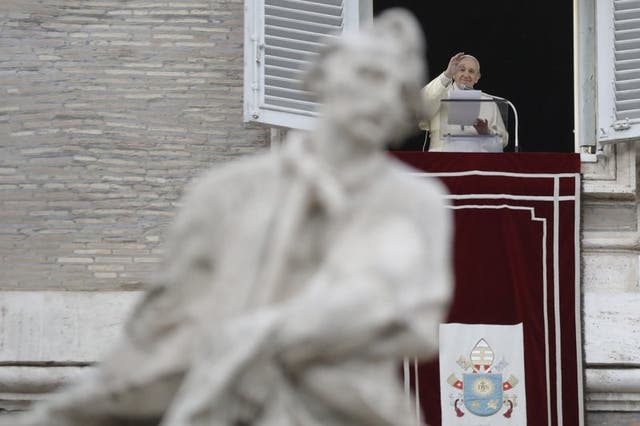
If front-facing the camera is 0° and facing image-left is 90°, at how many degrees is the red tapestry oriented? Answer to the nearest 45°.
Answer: approximately 0°

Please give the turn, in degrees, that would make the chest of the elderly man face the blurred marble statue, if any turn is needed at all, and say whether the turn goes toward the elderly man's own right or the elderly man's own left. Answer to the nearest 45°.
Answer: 0° — they already face it

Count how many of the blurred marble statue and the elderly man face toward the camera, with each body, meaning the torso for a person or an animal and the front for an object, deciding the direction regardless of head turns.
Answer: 2
